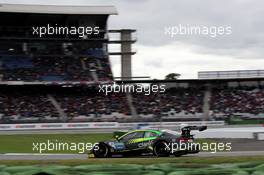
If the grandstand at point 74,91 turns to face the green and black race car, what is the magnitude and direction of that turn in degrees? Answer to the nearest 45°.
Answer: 0° — it already faces it

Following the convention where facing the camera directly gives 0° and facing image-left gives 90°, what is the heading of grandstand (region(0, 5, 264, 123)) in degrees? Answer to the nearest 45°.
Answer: approximately 0°
